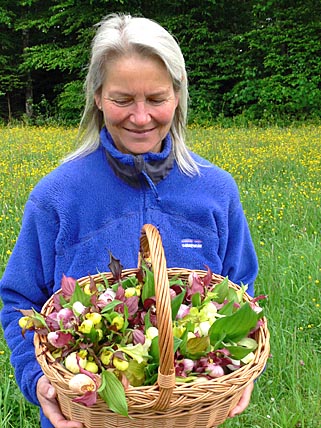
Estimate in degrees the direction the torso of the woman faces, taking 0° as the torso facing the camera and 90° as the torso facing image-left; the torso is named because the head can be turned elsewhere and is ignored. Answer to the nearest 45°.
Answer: approximately 0°
